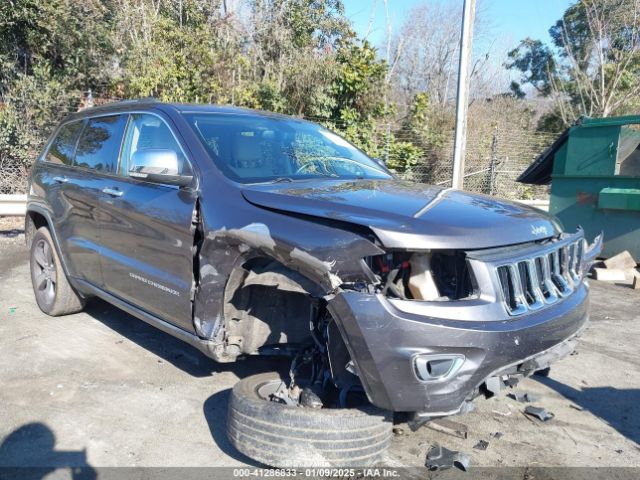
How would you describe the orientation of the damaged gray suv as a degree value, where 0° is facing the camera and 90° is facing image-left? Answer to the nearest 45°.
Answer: approximately 315°

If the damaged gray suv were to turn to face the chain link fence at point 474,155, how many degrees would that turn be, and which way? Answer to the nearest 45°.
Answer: approximately 135° to its left

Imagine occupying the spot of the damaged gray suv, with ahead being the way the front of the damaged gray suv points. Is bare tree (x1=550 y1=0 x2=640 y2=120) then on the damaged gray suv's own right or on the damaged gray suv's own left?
on the damaged gray suv's own left

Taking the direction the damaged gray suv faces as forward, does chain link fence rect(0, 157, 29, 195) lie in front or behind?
behind

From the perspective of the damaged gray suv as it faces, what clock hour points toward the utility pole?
The utility pole is roughly at 8 o'clock from the damaged gray suv.

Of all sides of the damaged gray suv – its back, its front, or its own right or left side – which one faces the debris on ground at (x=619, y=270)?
left

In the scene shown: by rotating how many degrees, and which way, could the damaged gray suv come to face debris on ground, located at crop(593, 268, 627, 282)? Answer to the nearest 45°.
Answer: approximately 90° to its left

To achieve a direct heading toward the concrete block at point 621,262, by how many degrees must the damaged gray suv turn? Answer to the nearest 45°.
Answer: approximately 90° to its left
